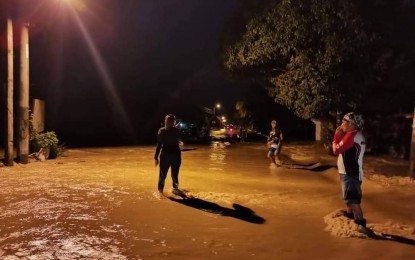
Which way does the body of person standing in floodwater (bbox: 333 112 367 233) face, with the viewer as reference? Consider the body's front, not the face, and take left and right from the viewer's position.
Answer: facing to the left of the viewer

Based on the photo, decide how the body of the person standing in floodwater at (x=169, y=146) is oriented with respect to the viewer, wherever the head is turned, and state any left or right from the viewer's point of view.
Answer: facing away from the viewer

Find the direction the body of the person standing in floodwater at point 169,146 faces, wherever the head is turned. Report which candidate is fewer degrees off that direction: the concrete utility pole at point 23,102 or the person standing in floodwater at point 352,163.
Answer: the concrete utility pole

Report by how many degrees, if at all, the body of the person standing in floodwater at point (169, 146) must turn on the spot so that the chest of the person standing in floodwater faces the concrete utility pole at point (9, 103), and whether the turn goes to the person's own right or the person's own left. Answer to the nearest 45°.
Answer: approximately 45° to the person's own left

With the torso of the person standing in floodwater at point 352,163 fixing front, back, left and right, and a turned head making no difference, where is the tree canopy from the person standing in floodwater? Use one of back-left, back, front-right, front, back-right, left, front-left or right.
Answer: right

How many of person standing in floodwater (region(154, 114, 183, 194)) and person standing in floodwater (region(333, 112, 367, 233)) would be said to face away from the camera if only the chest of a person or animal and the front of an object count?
1

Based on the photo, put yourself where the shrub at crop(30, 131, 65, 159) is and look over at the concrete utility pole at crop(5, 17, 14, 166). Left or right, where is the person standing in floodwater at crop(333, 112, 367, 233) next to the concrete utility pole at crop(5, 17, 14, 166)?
left

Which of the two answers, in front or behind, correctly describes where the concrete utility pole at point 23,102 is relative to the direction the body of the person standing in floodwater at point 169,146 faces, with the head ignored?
in front

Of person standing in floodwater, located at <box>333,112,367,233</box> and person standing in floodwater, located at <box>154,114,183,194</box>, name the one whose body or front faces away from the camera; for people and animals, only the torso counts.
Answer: person standing in floodwater, located at <box>154,114,183,194</box>

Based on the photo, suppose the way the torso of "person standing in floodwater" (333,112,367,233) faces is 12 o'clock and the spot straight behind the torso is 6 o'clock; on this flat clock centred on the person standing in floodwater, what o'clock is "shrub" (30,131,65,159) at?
The shrub is roughly at 1 o'clock from the person standing in floodwater.

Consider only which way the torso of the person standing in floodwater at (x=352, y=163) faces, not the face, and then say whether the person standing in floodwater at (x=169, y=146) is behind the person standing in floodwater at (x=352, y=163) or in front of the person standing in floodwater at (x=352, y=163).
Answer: in front
